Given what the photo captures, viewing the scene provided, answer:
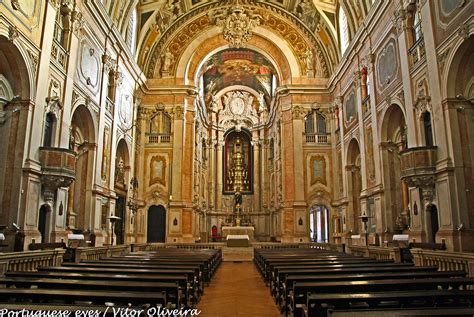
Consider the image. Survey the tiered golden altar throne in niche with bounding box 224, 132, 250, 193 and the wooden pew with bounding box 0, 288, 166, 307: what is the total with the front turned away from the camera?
1

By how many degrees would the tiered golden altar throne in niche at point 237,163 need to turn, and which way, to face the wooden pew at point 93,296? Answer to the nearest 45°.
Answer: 0° — it already faces it

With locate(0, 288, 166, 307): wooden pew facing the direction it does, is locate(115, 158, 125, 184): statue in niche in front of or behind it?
in front

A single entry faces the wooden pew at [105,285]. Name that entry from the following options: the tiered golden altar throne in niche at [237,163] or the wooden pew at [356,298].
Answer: the tiered golden altar throne in niche

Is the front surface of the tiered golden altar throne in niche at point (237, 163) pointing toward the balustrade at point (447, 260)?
yes

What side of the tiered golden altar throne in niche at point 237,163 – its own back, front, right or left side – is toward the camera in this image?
front

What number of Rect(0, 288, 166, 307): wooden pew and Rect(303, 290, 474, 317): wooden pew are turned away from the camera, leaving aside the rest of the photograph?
2

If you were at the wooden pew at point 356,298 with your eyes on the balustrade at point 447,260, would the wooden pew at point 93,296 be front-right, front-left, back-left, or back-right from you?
back-left

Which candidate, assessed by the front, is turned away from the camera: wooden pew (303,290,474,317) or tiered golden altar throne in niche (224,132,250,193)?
the wooden pew

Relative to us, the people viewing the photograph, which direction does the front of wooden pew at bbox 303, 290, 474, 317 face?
facing away from the viewer

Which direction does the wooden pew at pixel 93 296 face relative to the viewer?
away from the camera

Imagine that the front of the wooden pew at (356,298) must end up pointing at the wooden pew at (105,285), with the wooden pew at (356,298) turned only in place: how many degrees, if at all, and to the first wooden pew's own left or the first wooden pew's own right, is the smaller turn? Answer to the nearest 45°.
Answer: approximately 90° to the first wooden pew's own left

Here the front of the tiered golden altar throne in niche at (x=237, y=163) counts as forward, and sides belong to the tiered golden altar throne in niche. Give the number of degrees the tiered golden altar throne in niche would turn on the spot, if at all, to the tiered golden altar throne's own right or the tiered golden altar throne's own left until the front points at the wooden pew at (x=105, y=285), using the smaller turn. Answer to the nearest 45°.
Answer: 0° — it already faces it

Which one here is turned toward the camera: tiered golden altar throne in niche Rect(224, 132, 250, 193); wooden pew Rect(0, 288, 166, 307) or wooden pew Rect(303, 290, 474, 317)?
the tiered golden altar throne in niche

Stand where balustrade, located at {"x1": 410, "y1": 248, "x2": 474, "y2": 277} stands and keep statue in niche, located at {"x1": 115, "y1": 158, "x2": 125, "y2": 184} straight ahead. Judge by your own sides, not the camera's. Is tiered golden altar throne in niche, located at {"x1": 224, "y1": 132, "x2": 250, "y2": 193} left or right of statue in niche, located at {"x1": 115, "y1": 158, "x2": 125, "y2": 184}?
right

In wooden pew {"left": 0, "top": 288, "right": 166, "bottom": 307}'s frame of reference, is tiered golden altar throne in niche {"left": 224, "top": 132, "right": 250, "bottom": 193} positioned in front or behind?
in front
